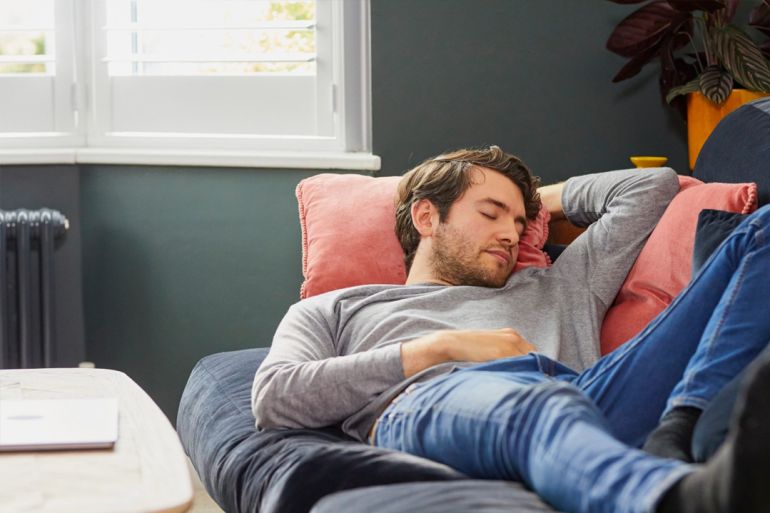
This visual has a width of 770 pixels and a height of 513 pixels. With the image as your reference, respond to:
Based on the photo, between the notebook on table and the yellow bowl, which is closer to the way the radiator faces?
the notebook on table

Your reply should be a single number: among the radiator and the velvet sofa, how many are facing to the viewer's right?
0

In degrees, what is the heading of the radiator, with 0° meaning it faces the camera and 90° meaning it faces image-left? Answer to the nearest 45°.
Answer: approximately 0°

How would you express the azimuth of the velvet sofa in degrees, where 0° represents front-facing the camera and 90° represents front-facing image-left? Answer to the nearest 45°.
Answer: approximately 45°

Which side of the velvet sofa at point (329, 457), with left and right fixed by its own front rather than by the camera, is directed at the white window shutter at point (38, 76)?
right

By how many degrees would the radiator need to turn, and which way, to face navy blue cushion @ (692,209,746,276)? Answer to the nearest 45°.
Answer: approximately 45° to its left

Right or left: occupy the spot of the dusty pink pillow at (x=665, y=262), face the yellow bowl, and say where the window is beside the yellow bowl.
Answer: left
